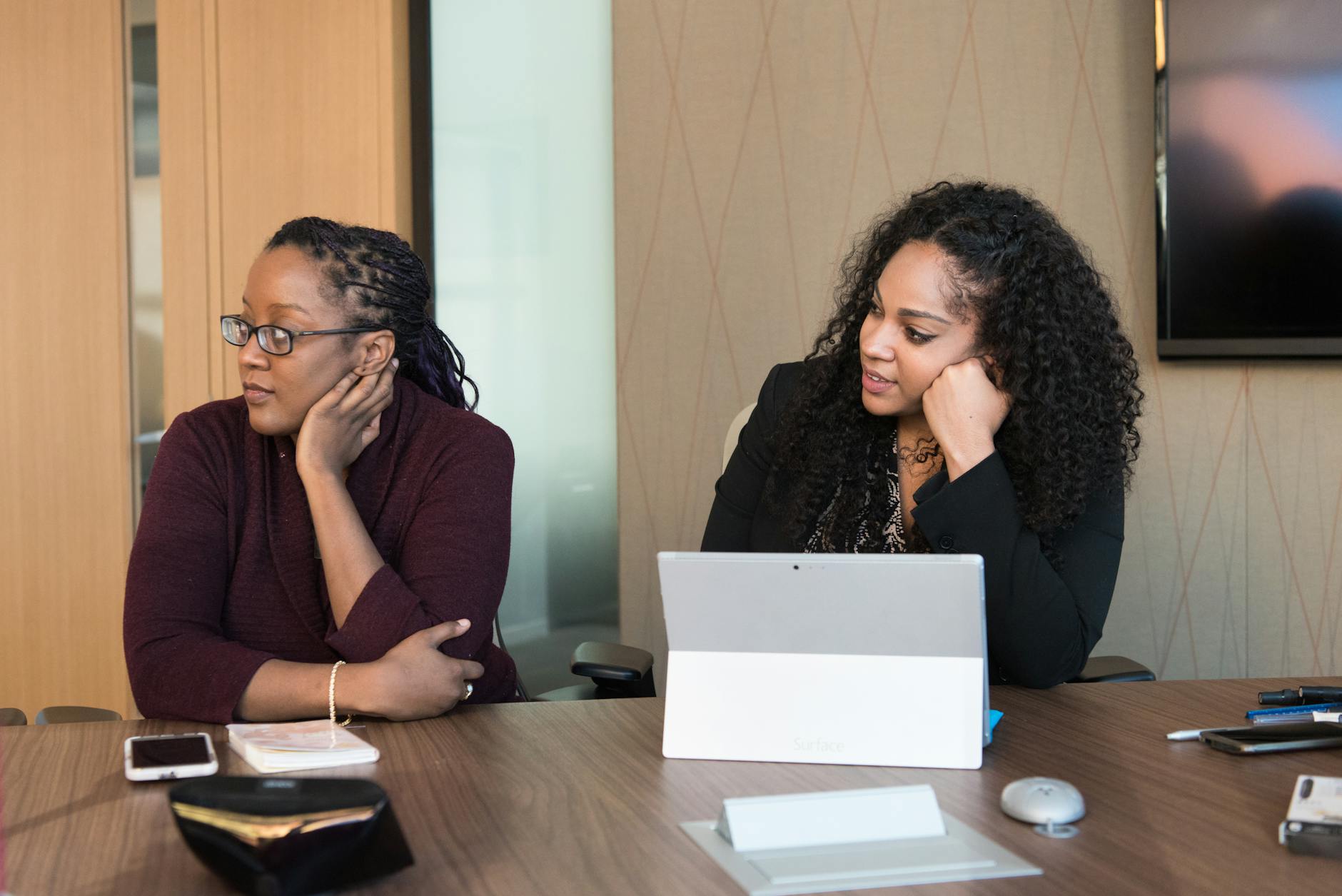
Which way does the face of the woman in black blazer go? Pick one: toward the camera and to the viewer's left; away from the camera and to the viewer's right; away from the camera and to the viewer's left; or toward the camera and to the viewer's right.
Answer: toward the camera and to the viewer's left

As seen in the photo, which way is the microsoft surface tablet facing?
away from the camera

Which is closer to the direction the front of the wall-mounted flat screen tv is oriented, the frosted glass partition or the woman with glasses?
the woman with glasses

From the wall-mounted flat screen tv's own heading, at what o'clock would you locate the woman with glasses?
The woman with glasses is roughly at 1 o'clock from the wall-mounted flat screen tv.

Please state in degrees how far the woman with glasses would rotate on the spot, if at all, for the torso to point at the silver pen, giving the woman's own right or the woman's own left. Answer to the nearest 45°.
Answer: approximately 45° to the woman's own left

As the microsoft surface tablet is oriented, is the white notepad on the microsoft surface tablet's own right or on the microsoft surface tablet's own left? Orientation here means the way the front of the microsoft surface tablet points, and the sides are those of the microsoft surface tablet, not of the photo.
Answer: on the microsoft surface tablet's own left
